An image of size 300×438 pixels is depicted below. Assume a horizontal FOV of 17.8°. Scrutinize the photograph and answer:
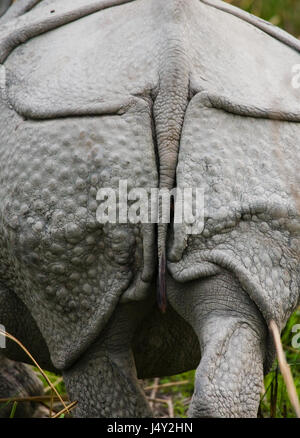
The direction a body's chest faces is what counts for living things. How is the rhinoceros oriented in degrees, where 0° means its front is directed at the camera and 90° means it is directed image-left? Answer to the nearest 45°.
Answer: approximately 180°
